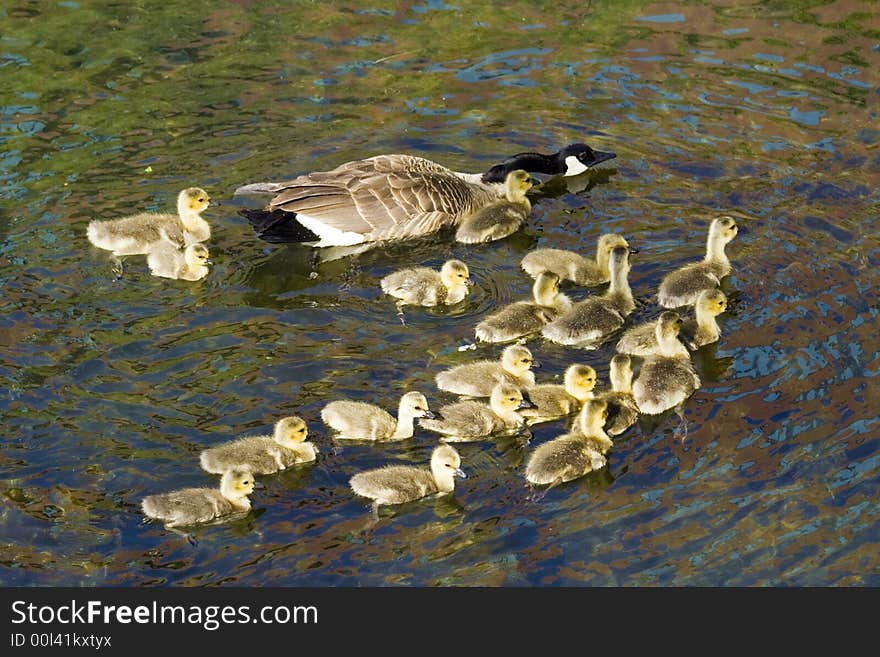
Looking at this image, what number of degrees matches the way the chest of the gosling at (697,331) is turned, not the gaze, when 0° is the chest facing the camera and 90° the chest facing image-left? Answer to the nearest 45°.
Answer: approximately 270°

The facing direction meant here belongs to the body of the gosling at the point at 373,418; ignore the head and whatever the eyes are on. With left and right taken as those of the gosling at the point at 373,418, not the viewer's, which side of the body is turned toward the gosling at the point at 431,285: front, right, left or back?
left

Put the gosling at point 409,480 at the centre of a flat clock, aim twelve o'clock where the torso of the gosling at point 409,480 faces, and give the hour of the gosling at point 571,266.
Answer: the gosling at point 571,266 is roughly at 10 o'clock from the gosling at point 409,480.

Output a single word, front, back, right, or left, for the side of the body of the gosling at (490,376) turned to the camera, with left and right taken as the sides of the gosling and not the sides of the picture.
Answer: right

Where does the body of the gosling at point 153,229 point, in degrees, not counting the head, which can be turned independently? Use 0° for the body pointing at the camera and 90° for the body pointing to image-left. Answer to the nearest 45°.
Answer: approximately 270°

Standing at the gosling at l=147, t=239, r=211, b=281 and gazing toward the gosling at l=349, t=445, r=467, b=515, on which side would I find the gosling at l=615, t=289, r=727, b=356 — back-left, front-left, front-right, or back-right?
front-left

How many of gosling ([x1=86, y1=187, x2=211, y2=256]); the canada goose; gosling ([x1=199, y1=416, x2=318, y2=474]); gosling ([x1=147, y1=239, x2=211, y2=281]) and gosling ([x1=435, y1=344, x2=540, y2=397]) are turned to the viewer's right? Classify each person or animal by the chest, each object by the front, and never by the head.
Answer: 5

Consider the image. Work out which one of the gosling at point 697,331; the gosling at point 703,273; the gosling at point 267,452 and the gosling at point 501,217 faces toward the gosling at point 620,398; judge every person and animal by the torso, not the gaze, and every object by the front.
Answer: the gosling at point 267,452

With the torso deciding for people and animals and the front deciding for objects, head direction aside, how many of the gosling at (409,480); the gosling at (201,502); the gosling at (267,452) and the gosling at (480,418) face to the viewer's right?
4

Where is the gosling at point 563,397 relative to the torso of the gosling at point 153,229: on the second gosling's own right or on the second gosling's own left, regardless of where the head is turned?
on the second gosling's own right

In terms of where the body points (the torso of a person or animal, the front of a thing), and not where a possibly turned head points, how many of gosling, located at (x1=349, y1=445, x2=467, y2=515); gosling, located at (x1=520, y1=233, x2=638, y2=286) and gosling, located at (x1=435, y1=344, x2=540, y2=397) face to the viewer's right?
3

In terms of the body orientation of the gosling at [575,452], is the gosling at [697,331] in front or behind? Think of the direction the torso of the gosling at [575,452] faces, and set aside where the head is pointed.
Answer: in front

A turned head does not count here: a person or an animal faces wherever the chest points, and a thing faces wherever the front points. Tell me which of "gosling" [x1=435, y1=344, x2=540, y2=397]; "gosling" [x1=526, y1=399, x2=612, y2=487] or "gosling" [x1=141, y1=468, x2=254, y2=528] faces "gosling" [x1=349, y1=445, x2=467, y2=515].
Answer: "gosling" [x1=141, y1=468, x2=254, y2=528]

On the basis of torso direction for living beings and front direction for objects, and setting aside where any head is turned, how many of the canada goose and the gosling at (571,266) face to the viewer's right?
2

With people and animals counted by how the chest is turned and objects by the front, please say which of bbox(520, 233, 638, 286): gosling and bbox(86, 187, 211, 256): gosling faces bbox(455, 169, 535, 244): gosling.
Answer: bbox(86, 187, 211, 256): gosling

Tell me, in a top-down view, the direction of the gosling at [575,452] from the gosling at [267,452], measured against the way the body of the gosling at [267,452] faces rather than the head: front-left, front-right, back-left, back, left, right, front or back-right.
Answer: front

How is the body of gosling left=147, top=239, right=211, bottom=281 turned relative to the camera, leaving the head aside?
to the viewer's right

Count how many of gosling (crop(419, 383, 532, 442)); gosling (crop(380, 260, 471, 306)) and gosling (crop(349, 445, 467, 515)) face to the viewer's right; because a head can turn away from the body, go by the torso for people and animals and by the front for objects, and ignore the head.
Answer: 3
